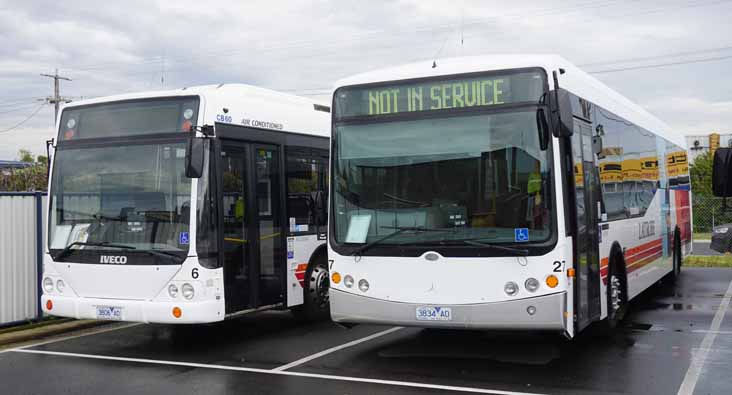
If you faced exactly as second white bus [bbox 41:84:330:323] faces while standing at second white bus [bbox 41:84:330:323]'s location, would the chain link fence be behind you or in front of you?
behind

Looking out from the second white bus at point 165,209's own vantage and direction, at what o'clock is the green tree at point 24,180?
The green tree is roughly at 4 o'clock from the second white bus.

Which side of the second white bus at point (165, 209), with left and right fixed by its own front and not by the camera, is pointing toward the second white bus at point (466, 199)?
left

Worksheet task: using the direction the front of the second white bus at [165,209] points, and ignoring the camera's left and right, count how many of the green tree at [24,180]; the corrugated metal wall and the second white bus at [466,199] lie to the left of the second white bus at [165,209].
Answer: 1

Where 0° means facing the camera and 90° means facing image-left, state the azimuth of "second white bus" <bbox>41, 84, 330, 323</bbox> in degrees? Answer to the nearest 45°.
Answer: approximately 45°

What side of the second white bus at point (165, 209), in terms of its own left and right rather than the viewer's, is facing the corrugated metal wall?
right
